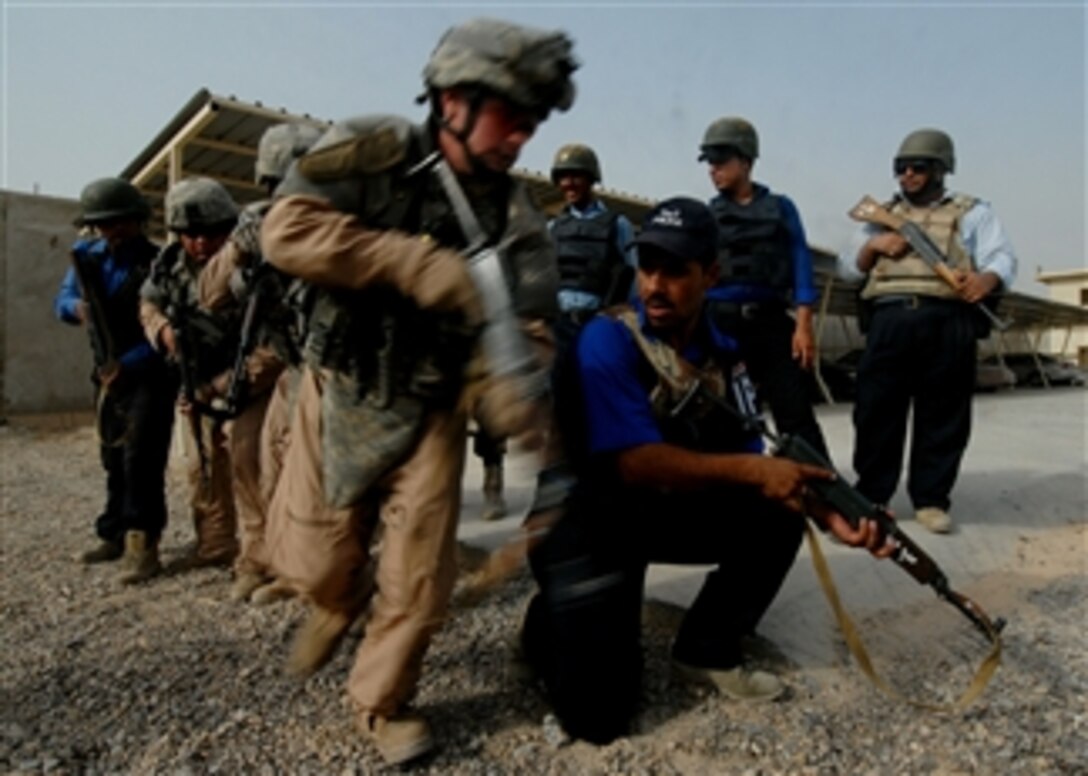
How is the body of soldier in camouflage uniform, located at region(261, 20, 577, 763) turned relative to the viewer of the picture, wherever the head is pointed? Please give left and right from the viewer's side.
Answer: facing the viewer and to the right of the viewer

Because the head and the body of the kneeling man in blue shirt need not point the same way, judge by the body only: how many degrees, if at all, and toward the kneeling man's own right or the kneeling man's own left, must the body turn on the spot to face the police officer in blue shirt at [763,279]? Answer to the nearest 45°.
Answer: approximately 135° to the kneeling man's own left

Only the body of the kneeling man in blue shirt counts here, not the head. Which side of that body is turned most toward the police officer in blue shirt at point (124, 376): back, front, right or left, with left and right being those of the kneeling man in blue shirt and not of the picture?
back

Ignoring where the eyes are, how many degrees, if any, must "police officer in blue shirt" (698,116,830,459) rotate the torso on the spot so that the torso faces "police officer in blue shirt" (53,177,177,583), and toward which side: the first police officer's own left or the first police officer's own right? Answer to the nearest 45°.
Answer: approximately 45° to the first police officer's own right

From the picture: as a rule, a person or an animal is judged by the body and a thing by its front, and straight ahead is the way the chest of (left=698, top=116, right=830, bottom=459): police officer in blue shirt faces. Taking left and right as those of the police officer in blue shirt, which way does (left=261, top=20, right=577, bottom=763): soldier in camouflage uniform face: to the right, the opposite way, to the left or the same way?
to the left
